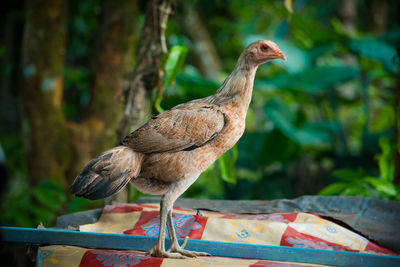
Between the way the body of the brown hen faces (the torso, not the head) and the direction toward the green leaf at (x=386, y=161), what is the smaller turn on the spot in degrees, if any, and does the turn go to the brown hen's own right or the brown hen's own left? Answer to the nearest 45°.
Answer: approximately 45° to the brown hen's own left

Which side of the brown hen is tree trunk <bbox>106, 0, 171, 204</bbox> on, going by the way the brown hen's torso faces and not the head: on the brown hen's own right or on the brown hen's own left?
on the brown hen's own left

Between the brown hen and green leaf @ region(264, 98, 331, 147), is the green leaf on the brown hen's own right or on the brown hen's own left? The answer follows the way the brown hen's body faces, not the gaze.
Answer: on the brown hen's own left

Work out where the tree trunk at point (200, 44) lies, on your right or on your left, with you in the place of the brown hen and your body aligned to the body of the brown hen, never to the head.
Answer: on your left

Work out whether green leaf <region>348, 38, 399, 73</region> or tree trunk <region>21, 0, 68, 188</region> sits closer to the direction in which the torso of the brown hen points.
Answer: the green leaf

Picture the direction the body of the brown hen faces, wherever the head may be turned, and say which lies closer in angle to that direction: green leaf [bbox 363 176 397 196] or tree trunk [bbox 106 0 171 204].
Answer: the green leaf

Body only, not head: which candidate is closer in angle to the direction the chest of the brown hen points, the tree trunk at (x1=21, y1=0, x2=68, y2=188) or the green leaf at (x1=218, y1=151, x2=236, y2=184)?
the green leaf

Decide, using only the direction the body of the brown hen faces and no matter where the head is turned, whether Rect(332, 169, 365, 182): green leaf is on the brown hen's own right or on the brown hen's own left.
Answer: on the brown hen's own left

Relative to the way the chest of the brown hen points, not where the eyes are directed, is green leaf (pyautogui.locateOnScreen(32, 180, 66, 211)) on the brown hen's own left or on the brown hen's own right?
on the brown hen's own left

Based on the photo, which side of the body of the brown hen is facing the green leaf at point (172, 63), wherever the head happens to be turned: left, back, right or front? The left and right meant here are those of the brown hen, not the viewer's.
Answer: left

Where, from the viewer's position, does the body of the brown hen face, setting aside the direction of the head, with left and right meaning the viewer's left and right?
facing to the right of the viewer

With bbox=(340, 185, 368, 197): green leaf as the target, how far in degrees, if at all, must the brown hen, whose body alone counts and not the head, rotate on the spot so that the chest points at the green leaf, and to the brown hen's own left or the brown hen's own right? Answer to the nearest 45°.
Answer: approximately 45° to the brown hen's own left
